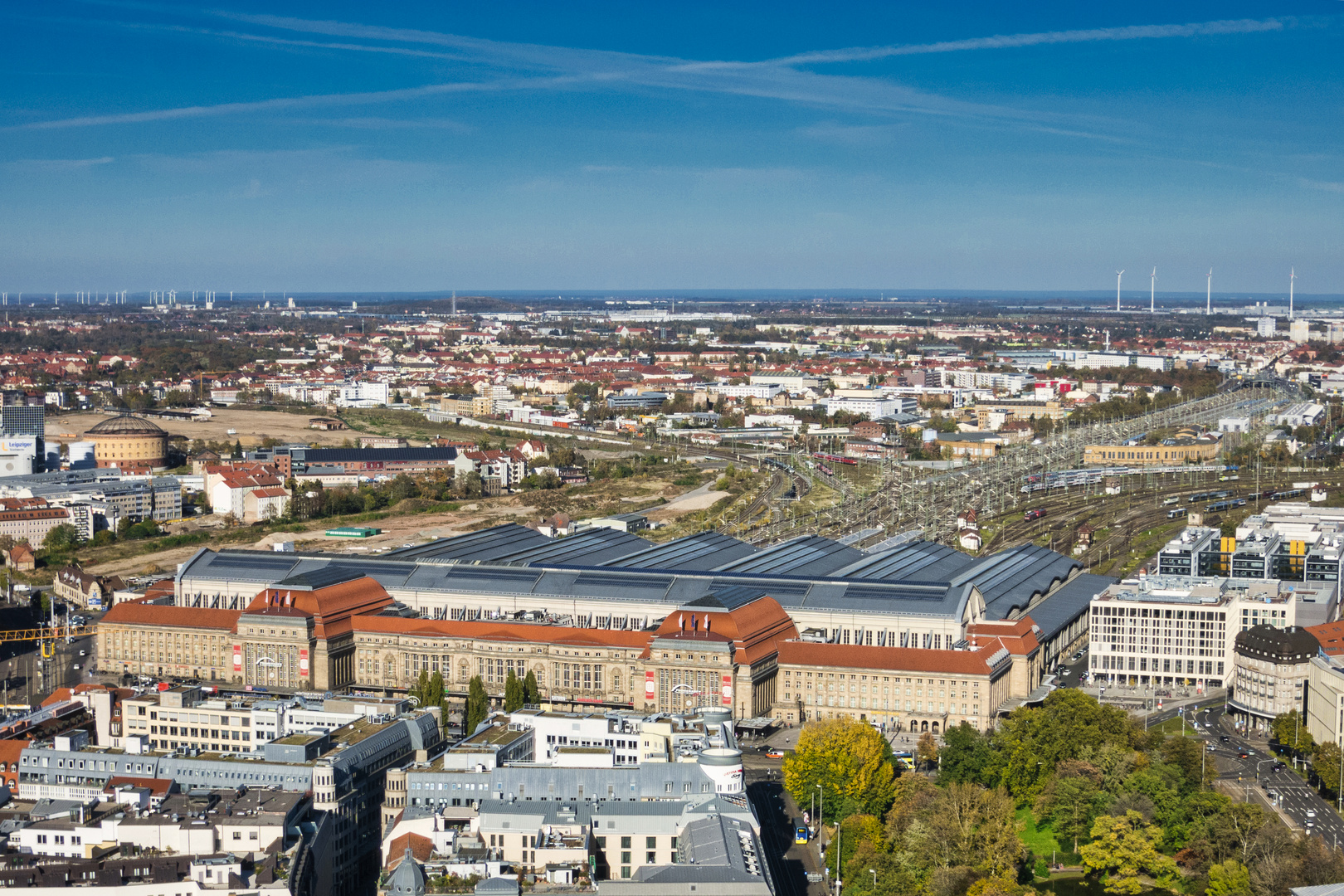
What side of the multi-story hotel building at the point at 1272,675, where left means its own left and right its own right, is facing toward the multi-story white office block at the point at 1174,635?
right

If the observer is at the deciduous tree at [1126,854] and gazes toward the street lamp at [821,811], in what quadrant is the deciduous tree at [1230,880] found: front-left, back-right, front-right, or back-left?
back-left

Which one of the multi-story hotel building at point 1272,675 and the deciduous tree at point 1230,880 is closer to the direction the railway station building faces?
the deciduous tree

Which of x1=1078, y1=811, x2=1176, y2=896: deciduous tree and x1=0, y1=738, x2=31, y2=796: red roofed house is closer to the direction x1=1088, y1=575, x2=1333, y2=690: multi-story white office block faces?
the deciduous tree

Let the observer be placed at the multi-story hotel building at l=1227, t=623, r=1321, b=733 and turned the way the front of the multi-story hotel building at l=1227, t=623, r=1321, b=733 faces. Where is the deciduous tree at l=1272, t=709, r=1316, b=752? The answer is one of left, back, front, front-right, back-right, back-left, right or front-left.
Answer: front-left

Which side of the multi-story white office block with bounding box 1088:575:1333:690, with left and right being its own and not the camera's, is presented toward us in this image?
front

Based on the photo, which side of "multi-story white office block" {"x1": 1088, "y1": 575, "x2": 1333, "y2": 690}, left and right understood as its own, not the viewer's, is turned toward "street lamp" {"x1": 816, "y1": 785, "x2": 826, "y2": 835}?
front

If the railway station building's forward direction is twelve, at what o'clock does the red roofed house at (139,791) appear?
The red roofed house is roughly at 1 o'clock from the railway station building.

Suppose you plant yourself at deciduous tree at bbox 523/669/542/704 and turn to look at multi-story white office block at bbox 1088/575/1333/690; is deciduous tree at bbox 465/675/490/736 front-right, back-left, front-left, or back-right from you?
back-right

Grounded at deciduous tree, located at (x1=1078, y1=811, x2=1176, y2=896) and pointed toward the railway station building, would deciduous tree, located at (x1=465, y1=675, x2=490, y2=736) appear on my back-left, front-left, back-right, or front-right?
front-left

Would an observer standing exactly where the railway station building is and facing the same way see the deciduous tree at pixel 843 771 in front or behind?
in front

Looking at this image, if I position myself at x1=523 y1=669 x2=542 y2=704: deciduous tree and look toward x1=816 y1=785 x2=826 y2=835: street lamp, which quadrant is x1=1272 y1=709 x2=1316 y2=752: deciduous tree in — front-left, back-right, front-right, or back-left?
front-left

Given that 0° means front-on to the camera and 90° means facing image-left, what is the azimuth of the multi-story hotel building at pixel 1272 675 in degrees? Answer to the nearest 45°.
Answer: approximately 45°

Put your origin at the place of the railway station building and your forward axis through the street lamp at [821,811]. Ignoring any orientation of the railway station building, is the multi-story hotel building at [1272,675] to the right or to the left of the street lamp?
left
